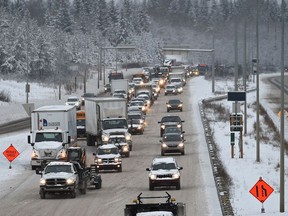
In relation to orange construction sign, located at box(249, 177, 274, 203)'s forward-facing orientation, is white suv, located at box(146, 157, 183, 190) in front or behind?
behind

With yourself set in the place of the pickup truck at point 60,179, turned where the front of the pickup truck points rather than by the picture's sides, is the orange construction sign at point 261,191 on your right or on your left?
on your left

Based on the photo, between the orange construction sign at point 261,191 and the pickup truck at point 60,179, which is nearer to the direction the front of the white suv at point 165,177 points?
the orange construction sign

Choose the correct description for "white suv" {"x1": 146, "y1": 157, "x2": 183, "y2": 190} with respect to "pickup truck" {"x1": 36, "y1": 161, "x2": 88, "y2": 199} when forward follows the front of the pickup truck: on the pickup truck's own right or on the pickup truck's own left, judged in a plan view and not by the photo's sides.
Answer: on the pickup truck's own left

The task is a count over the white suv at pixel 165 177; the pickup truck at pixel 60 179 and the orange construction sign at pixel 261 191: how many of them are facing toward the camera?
3

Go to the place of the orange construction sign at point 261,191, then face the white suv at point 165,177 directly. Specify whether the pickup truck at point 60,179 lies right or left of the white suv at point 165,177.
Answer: left

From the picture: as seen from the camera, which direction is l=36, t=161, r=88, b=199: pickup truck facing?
toward the camera

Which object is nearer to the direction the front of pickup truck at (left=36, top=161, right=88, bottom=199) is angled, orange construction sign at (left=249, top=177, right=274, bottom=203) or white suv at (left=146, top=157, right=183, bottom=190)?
the orange construction sign

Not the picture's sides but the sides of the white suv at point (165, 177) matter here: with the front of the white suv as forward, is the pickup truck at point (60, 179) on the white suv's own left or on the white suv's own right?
on the white suv's own right

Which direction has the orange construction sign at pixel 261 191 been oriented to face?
toward the camera

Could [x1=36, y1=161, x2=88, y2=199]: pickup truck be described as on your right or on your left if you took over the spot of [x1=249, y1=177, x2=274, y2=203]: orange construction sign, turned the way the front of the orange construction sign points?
on your right
